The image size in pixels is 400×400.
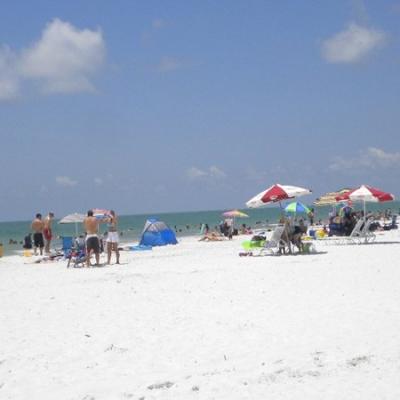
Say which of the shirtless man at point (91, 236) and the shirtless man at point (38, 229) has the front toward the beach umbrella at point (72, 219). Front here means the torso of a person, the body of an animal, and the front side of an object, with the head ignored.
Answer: the shirtless man at point (91, 236)

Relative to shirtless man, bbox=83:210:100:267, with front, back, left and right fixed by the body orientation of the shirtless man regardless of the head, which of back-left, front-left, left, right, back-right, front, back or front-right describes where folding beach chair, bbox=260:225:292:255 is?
right

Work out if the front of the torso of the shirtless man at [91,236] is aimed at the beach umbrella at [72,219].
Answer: yes

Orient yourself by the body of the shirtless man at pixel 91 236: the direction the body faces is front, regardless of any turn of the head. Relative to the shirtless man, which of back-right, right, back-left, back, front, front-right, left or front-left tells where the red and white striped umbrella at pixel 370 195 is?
right

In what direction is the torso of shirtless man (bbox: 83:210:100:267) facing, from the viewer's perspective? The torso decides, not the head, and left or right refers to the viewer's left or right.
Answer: facing away from the viewer

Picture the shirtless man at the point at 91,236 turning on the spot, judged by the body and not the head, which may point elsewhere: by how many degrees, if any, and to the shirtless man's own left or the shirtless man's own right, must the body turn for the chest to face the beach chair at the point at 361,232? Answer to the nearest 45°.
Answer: approximately 90° to the shirtless man's own right

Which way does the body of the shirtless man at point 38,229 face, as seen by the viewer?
away from the camera

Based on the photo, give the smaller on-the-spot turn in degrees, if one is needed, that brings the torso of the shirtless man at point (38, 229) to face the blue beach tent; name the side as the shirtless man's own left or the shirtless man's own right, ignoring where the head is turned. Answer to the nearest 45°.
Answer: approximately 45° to the shirtless man's own right

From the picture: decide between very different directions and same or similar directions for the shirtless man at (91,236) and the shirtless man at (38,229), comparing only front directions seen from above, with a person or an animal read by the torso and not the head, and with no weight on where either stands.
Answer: same or similar directions

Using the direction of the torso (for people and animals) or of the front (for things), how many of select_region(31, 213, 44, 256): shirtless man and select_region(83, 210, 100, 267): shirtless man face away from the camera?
2

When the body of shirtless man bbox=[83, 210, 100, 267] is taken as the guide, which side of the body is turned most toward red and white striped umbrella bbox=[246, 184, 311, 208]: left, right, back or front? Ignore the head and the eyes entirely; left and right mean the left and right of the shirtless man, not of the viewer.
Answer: right
